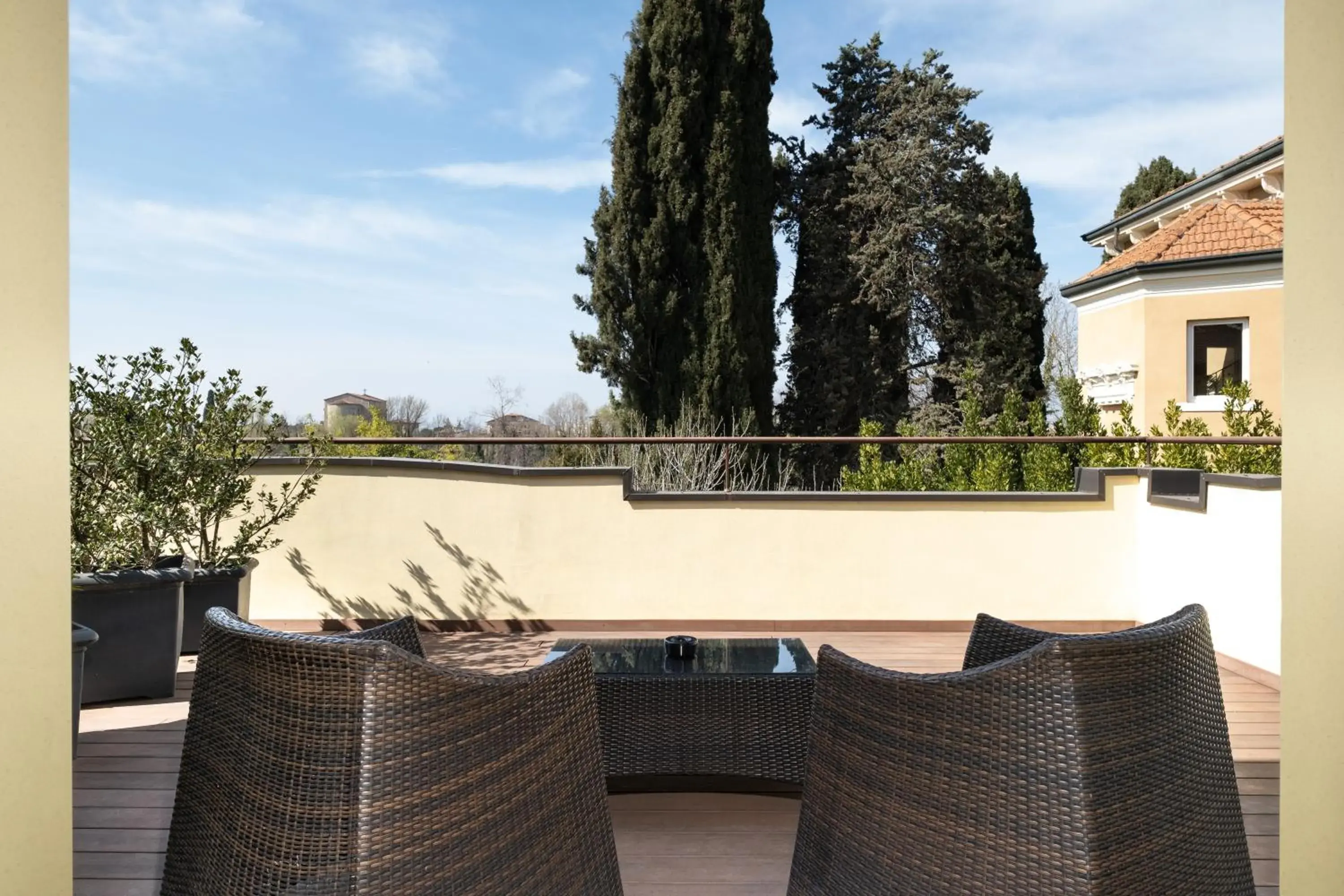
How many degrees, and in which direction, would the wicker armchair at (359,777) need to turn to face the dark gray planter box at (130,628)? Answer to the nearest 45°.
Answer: approximately 45° to its left

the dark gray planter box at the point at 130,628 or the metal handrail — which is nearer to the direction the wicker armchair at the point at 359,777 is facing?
the metal handrail

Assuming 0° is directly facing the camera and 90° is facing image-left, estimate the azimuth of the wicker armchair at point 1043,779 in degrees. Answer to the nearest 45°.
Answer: approximately 135°

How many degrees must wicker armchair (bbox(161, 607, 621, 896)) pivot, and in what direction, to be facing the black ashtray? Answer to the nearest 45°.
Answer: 0° — it already faces it

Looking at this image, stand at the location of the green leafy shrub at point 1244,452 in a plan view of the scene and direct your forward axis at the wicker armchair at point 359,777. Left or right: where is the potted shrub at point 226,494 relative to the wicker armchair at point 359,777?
right

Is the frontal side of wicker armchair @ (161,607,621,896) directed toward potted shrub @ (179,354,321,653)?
no

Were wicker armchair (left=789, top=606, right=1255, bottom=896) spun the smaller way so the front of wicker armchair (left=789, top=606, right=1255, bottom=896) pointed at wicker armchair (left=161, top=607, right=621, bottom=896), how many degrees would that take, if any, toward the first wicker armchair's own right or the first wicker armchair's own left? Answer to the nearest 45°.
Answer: approximately 90° to the first wicker armchair's own left

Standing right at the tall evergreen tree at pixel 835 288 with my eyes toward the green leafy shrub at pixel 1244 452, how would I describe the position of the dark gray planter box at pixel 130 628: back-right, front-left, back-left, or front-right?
front-right

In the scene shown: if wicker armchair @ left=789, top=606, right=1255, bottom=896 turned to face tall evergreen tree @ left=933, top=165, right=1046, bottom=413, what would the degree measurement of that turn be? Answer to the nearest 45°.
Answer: approximately 45° to its right

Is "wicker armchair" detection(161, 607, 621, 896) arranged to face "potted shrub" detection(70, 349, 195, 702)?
no

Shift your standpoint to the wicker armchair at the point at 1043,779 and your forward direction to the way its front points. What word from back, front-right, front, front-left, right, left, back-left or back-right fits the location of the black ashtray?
front

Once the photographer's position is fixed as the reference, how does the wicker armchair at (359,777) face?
facing away from the viewer and to the right of the viewer

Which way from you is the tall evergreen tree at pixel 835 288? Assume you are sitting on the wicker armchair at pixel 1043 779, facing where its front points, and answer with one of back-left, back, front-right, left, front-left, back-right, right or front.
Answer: front-right

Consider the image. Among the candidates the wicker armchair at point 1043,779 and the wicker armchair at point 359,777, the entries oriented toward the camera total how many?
0

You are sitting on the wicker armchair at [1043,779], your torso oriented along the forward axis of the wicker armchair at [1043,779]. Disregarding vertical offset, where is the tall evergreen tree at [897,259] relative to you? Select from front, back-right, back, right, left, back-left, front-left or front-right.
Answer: front-right

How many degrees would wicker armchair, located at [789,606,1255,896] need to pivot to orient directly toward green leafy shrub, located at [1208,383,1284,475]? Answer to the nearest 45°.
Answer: approximately 45° to its right

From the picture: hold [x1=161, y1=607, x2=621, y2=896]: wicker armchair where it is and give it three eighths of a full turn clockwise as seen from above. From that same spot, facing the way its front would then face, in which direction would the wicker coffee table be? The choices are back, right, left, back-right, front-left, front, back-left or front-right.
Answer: back-left

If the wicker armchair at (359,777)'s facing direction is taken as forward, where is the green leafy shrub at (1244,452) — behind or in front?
in front

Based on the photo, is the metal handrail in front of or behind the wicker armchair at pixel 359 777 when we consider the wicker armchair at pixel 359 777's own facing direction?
in front
